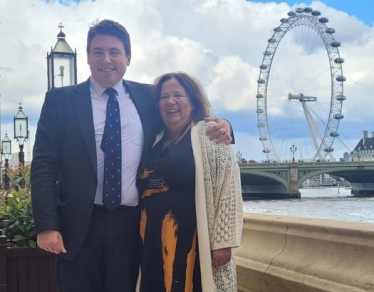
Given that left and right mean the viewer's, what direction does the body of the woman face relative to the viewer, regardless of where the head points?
facing the viewer and to the left of the viewer

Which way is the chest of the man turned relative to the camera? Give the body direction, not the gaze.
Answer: toward the camera

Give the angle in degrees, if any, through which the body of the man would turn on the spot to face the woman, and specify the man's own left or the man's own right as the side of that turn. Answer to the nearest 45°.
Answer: approximately 90° to the man's own left

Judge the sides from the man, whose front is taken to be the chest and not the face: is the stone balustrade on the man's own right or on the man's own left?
on the man's own left

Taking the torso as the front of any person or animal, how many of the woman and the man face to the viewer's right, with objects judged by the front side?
0

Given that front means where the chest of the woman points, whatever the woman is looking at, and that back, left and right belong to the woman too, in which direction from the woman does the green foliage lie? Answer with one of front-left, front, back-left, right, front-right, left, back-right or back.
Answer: right

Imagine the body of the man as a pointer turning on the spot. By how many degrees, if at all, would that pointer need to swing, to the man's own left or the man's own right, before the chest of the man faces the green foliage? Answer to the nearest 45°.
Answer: approximately 135° to the man's own right

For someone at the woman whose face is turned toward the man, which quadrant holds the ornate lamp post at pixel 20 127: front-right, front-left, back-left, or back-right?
front-right

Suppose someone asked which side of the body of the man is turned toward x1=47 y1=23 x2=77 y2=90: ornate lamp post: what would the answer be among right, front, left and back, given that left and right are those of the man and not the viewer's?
back
